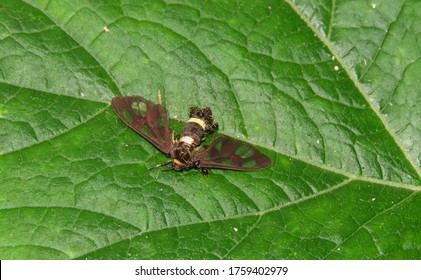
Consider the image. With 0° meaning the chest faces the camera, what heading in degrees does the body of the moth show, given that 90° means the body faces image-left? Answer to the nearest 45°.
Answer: approximately 45°
